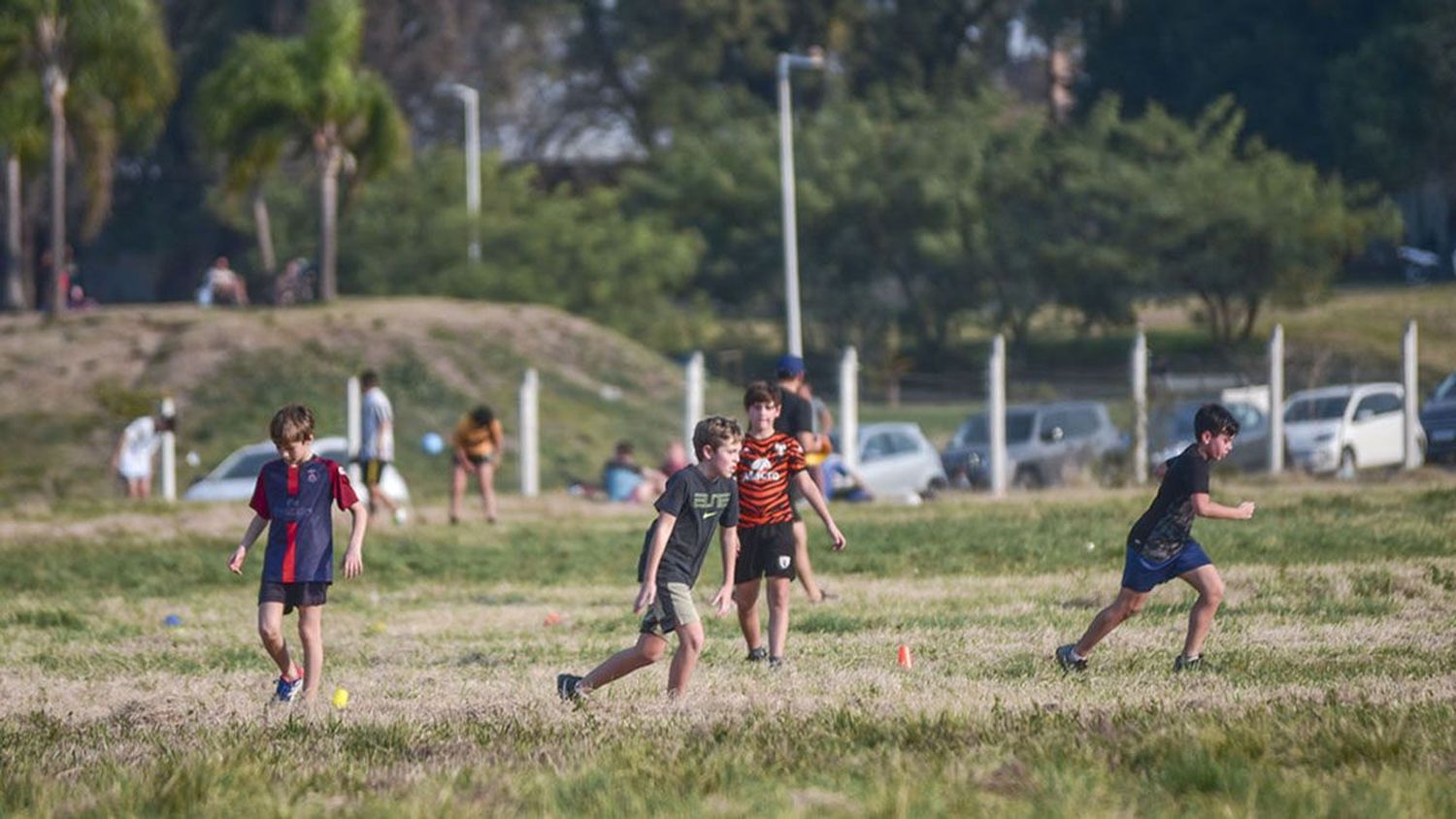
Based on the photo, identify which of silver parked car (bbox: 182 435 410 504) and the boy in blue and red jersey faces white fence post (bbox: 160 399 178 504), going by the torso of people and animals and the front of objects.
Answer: the silver parked car

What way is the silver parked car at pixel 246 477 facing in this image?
to the viewer's left

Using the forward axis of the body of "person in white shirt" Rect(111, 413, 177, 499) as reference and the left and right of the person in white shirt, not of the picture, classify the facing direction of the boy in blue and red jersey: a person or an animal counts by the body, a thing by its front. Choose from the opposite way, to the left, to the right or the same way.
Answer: to the right

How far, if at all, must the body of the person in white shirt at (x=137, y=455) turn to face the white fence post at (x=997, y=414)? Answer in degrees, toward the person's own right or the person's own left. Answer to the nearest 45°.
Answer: approximately 45° to the person's own right

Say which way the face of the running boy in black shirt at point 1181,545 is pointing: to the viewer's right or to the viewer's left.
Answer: to the viewer's right

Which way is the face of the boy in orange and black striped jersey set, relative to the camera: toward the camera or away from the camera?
toward the camera

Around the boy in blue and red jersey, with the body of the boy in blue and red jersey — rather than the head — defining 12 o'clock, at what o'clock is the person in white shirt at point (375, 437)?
The person in white shirt is roughly at 6 o'clock from the boy in blue and red jersey.

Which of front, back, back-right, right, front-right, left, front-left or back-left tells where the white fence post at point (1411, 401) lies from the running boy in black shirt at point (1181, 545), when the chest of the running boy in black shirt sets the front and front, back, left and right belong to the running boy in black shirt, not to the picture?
left

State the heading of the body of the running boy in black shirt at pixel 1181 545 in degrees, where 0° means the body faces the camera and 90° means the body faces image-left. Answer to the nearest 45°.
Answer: approximately 270°

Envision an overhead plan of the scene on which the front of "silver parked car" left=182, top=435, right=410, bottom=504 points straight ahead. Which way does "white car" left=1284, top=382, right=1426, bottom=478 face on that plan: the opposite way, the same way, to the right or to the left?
the same way

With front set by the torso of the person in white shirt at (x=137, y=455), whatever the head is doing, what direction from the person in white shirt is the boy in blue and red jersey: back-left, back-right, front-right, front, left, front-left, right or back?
right

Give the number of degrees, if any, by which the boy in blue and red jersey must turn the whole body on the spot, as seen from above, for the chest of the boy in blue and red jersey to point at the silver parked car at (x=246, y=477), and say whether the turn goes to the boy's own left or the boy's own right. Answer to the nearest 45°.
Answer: approximately 180°

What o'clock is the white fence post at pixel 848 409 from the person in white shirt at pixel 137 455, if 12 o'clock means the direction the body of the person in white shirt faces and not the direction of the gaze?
The white fence post is roughly at 1 o'clock from the person in white shirt.

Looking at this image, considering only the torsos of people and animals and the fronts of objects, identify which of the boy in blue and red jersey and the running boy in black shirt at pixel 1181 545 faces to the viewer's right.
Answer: the running boy in black shirt

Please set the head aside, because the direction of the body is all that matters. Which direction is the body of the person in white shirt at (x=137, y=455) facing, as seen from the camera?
to the viewer's right

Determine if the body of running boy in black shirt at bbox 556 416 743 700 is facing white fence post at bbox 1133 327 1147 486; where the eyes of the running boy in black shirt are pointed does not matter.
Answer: no

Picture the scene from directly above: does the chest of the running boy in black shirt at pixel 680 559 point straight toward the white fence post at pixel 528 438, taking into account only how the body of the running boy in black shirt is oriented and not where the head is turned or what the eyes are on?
no

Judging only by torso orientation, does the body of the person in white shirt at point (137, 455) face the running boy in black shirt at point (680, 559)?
no

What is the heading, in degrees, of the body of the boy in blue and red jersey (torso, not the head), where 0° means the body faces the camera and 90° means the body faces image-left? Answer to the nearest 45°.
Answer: approximately 0°
